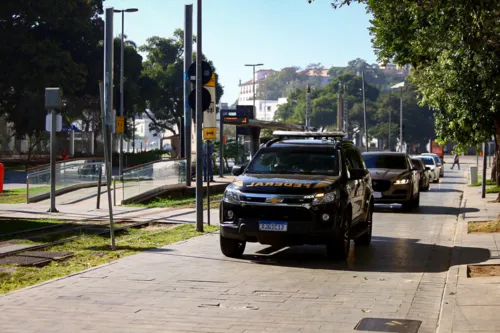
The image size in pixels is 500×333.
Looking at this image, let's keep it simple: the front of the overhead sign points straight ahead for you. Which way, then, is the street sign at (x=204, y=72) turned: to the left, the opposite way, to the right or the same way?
the opposite way

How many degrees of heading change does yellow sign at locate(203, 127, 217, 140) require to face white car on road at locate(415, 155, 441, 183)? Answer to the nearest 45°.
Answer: approximately 135° to its left

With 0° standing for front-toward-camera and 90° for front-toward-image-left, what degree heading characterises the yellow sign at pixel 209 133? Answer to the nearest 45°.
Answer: approximately 0°

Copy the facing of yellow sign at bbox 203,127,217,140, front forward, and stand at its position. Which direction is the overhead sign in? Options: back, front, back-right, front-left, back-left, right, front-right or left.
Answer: back
